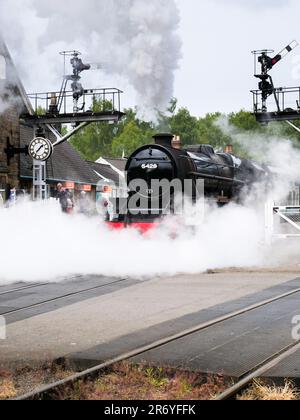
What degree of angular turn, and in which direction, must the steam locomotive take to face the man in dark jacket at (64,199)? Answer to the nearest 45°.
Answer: approximately 90° to its right

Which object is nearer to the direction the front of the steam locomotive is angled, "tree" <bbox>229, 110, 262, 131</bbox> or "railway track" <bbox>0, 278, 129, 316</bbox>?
the railway track

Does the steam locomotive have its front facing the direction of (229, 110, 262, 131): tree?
no

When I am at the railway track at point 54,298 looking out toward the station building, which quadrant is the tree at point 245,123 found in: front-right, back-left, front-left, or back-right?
front-right

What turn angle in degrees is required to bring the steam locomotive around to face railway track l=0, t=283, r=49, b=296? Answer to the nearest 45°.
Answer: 0° — it already faces it

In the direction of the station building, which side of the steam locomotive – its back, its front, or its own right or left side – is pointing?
right

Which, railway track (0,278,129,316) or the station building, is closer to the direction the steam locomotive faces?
the railway track

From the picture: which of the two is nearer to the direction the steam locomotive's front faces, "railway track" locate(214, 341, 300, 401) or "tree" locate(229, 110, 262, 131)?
the railway track

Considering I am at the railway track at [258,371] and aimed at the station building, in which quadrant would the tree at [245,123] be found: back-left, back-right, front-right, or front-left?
front-right

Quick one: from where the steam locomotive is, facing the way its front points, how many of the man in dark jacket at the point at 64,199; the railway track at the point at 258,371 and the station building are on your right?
2

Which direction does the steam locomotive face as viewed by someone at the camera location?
facing the viewer and to the left of the viewer

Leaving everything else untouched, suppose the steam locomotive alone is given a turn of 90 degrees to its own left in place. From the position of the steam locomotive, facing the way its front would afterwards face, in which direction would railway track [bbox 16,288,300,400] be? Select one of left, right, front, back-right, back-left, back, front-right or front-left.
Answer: front-right

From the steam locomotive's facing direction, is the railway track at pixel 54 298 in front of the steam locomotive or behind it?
in front
